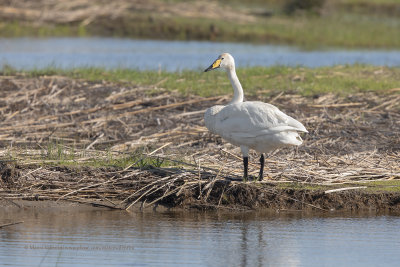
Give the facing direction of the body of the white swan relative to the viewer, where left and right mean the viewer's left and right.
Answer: facing to the left of the viewer
